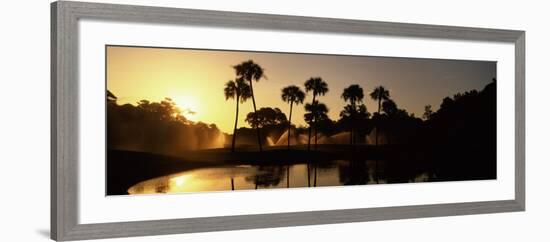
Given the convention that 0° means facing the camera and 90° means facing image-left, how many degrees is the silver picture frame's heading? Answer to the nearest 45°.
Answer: approximately 315°
